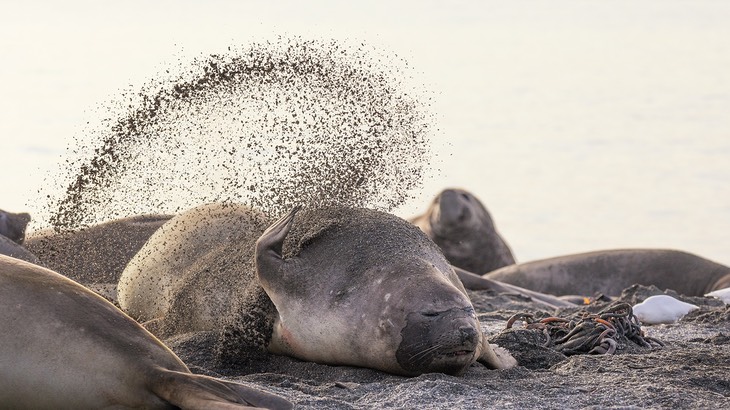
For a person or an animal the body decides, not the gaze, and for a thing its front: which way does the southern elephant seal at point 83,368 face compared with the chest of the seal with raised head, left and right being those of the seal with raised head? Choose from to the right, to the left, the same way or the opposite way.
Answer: to the right

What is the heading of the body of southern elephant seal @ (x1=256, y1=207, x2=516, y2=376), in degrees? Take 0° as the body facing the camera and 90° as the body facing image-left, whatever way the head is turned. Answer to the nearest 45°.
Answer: approximately 315°

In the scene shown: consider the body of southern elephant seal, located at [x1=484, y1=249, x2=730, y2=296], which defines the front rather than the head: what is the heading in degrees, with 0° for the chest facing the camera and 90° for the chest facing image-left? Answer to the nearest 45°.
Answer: approximately 270°

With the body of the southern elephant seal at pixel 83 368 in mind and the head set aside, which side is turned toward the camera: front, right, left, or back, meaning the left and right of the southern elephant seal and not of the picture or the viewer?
left

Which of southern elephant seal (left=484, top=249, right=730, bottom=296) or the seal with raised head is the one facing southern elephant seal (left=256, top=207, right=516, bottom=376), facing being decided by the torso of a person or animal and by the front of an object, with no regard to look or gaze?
the seal with raised head

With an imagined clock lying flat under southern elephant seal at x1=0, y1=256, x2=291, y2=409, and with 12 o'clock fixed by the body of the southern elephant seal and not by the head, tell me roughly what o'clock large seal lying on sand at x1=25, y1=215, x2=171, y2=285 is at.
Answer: The large seal lying on sand is roughly at 3 o'clock from the southern elephant seal.

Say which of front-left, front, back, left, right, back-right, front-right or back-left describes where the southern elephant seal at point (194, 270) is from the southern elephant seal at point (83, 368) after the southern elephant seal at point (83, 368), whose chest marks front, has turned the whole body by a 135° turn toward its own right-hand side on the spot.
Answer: front-left
